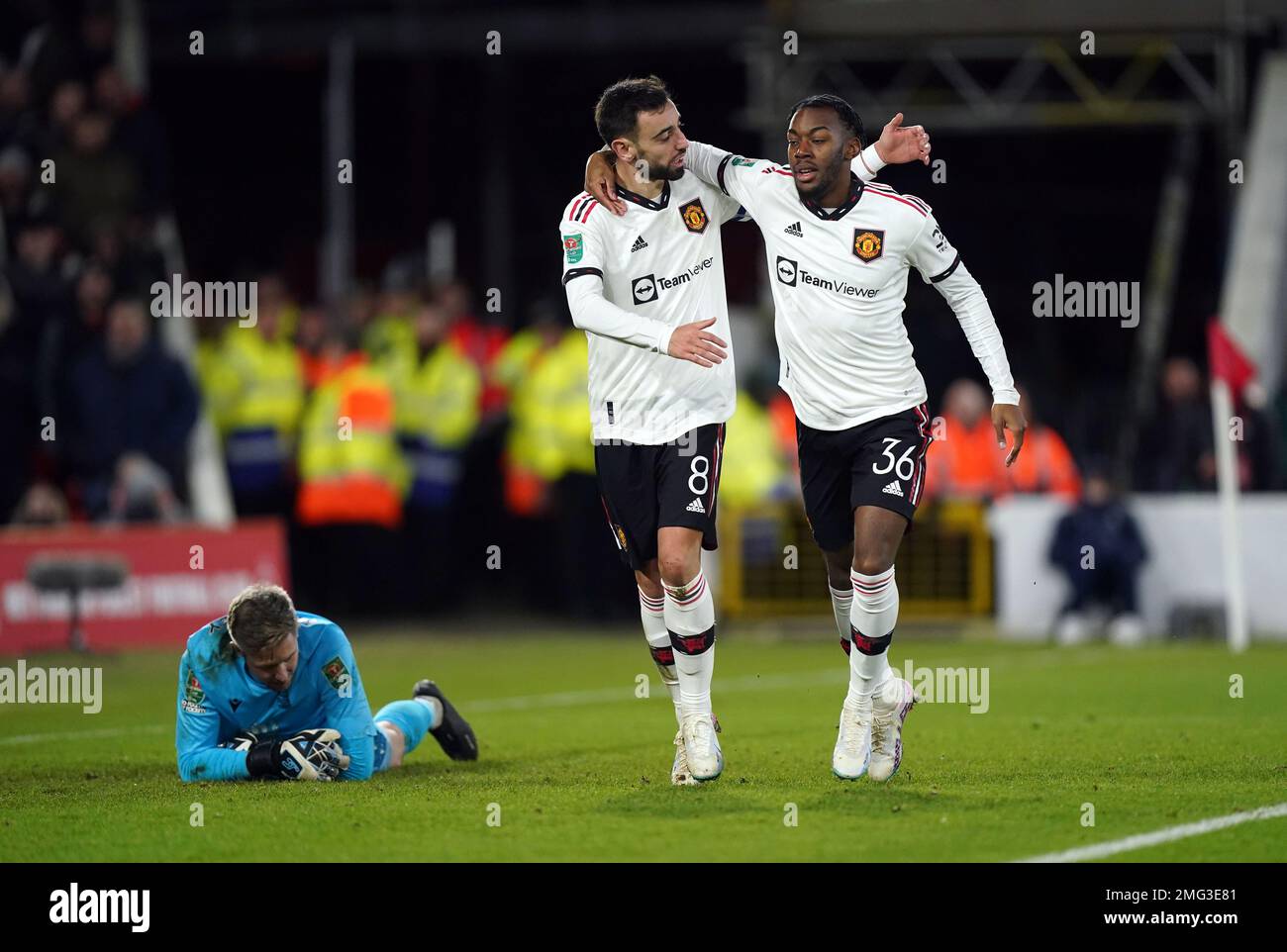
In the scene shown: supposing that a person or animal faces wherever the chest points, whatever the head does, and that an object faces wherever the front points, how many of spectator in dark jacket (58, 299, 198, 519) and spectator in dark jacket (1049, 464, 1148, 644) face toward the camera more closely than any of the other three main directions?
2

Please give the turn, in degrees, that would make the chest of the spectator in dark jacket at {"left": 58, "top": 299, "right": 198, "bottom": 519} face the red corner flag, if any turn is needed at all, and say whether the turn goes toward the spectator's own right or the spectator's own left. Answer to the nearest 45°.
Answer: approximately 90° to the spectator's own left

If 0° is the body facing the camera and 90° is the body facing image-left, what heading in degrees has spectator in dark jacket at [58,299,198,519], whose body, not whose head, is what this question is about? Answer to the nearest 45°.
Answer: approximately 0°

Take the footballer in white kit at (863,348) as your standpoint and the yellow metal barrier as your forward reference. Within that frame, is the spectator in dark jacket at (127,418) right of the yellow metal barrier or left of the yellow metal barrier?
left

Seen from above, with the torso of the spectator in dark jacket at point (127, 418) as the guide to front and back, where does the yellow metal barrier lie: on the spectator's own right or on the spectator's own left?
on the spectator's own left

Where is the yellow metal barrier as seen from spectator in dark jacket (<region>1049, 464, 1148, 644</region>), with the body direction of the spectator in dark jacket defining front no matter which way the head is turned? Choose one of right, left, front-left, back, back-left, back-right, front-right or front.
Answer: right

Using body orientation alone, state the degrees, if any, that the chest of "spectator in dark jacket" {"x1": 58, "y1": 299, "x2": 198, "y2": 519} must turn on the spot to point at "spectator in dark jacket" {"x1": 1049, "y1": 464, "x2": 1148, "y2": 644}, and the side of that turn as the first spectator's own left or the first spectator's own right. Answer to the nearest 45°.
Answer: approximately 90° to the first spectator's own left
